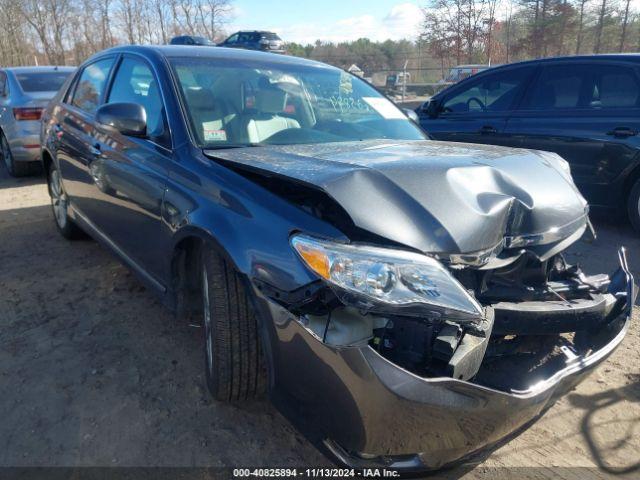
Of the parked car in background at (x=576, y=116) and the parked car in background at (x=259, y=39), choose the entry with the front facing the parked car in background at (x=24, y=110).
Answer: the parked car in background at (x=576, y=116)

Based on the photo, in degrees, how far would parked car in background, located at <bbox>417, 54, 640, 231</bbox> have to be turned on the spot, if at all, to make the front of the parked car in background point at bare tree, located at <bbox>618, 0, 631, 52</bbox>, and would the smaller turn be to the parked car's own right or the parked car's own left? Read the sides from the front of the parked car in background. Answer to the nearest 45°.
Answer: approximately 90° to the parked car's own right

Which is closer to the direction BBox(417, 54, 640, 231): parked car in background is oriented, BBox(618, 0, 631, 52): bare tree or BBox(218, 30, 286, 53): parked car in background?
the parked car in background

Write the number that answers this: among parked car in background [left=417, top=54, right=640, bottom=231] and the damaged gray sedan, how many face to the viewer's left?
1

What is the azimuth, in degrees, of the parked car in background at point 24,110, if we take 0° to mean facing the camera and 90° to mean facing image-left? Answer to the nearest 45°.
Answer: approximately 135°

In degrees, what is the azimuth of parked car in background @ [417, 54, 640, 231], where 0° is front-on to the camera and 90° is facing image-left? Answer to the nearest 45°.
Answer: approximately 90°

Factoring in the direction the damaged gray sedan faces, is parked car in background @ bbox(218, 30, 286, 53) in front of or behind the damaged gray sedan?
behind

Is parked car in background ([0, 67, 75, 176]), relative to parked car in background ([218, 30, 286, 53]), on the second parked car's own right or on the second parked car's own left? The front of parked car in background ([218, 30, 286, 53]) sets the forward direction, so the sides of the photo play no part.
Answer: on the second parked car's own left

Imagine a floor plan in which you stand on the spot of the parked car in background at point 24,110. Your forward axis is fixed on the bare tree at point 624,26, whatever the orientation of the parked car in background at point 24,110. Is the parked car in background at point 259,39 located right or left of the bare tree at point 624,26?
left

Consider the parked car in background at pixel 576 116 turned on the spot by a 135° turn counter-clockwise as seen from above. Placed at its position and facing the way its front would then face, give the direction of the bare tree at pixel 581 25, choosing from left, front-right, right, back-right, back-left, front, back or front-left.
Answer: back-left

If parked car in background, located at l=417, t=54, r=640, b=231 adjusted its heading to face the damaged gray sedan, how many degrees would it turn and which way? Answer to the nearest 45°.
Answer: approximately 90° to its left
